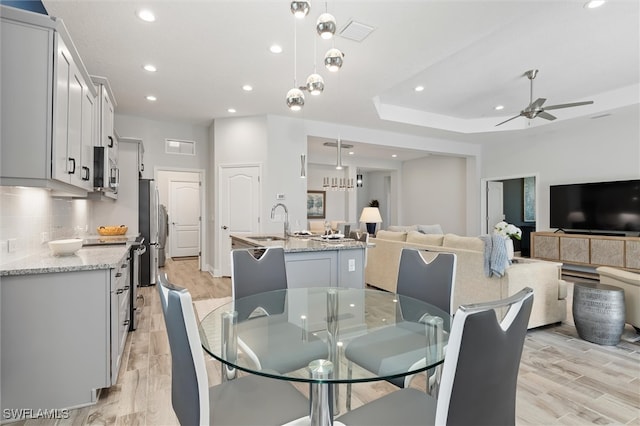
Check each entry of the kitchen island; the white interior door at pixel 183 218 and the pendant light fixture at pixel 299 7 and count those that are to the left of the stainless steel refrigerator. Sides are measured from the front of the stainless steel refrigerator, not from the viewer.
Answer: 1

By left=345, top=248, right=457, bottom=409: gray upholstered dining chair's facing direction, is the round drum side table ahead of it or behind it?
behind

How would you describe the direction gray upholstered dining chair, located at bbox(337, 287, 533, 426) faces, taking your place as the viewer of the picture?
facing away from the viewer and to the left of the viewer

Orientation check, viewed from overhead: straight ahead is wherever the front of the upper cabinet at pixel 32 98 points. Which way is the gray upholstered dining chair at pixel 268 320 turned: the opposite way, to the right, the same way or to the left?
to the right

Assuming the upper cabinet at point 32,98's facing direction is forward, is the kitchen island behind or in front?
in front

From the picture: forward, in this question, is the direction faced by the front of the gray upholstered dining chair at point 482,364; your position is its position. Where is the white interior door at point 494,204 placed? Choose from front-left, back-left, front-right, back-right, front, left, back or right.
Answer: front-right

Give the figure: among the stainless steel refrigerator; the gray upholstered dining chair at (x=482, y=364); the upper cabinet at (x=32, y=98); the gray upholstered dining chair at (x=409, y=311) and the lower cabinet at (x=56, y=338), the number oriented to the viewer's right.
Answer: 3

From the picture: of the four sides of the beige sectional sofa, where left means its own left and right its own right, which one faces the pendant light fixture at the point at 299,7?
back

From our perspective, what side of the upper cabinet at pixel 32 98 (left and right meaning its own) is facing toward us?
right

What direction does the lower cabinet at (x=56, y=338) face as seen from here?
to the viewer's right

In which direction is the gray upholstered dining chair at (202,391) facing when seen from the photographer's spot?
facing away from the viewer and to the right of the viewer

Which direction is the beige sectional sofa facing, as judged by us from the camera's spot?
facing away from the viewer and to the right of the viewer

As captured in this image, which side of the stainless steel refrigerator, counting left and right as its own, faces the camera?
right

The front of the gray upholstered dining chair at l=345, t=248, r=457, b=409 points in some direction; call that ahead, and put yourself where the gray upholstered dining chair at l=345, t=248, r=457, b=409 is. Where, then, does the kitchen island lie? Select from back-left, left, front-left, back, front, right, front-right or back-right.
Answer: right

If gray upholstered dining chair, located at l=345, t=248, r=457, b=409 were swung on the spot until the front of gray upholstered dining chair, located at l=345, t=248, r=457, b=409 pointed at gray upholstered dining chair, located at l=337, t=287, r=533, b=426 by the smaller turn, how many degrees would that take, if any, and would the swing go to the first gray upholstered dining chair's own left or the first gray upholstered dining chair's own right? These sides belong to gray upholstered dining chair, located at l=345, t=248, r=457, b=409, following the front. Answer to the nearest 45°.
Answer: approximately 45° to the first gray upholstered dining chair's own left
